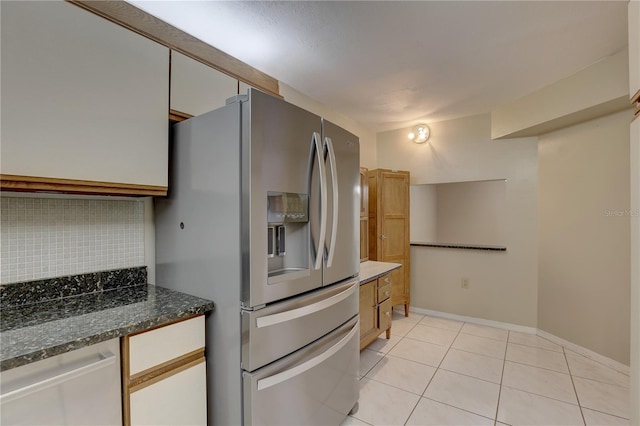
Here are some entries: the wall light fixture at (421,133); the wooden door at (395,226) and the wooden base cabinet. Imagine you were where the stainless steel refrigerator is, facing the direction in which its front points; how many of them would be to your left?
3

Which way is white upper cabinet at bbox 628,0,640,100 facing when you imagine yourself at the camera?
facing to the left of the viewer

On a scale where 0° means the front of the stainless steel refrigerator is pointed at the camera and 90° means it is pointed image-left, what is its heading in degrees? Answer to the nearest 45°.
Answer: approximately 315°

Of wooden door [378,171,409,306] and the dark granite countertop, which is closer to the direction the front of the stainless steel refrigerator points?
the wooden door

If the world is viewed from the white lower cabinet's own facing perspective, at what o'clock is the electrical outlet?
The electrical outlet is roughly at 10 o'clock from the white lower cabinet.

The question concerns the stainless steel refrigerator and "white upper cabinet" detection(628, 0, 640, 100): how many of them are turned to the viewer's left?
1

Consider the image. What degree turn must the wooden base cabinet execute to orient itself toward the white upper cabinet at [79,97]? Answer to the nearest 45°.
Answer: approximately 90° to its right

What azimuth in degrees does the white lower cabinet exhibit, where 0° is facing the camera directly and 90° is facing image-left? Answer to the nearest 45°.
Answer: approximately 315°

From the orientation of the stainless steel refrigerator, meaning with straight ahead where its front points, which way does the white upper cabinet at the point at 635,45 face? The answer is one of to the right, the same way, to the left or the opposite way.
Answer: the opposite way
